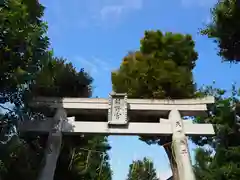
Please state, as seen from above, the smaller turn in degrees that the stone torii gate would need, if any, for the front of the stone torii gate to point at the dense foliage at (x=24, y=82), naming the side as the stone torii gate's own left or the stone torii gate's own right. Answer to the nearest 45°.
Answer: approximately 45° to the stone torii gate's own right

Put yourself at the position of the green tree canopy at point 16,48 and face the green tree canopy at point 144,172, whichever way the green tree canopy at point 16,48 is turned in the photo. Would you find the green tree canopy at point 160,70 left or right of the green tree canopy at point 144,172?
right

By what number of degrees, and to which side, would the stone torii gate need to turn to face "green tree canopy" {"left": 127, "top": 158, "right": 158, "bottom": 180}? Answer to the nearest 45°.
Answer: approximately 180°

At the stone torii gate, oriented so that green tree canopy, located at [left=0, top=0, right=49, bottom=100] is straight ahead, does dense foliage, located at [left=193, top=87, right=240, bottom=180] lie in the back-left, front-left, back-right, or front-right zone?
back-right

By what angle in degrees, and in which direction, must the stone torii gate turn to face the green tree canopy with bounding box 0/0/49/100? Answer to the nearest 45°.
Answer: approximately 45° to its right

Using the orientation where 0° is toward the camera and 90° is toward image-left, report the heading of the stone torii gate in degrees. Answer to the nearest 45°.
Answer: approximately 0°

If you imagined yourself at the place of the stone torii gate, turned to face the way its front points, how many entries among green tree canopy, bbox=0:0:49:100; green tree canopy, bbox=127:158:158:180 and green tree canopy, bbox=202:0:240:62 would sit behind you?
1
